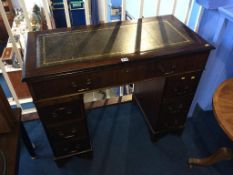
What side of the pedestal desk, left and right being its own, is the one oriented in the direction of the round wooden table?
left

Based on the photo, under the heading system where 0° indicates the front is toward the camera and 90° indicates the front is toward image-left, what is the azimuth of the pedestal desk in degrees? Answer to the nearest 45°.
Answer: approximately 0°
